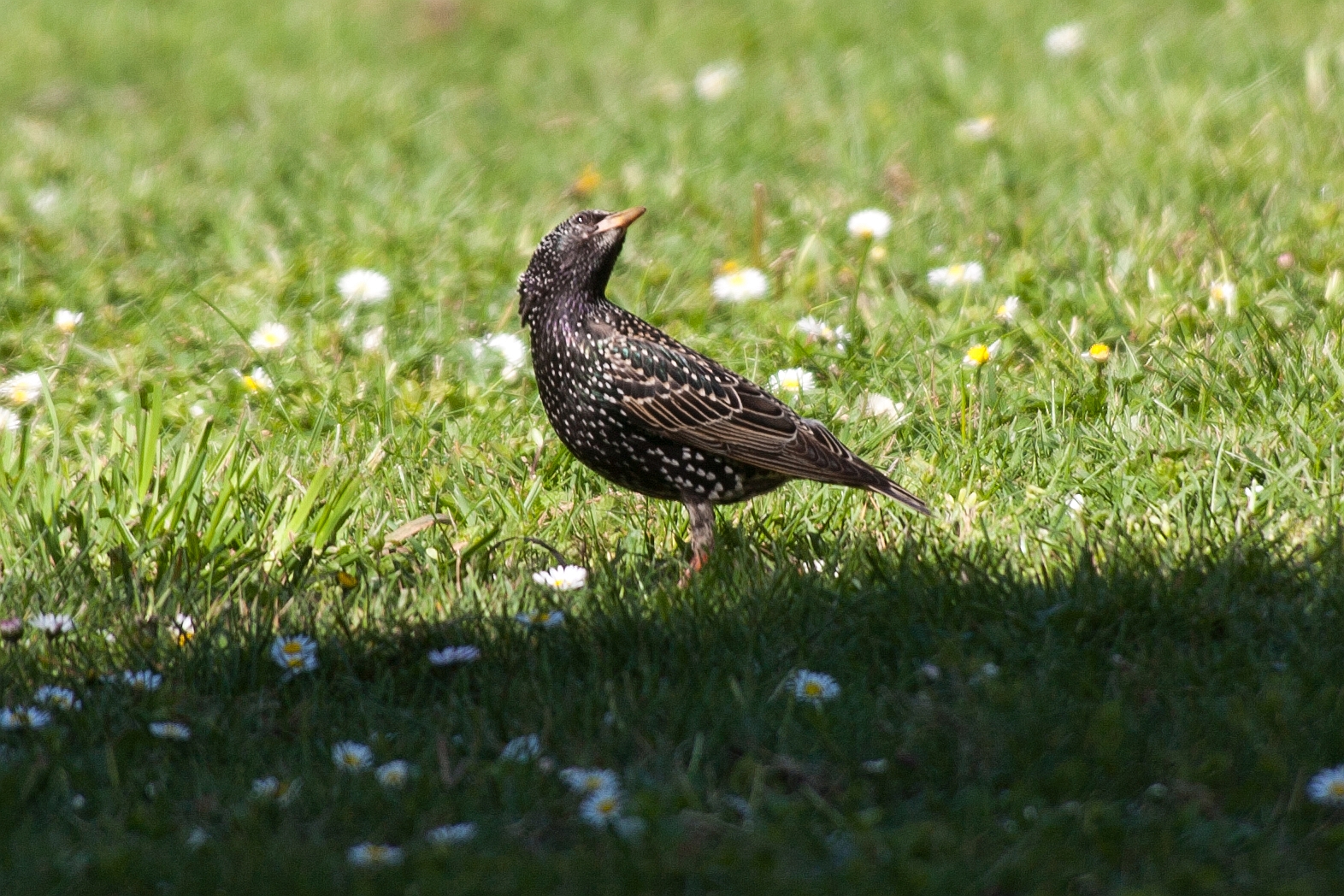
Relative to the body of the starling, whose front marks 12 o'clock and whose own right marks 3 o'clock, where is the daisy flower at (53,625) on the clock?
The daisy flower is roughly at 11 o'clock from the starling.

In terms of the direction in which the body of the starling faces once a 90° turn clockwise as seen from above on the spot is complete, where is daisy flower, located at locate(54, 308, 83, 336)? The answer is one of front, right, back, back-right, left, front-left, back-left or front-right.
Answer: front-left

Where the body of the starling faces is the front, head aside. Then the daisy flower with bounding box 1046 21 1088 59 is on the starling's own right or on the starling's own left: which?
on the starling's own right

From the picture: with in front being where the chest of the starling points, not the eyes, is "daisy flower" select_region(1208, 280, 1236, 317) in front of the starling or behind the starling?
behind

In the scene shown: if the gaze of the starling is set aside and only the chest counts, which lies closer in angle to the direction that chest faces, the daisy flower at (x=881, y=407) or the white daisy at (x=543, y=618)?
the white daisy

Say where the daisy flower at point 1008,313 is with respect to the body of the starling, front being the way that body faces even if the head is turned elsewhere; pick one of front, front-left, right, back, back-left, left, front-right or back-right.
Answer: back-right

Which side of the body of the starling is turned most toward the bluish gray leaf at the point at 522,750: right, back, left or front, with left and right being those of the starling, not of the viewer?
left

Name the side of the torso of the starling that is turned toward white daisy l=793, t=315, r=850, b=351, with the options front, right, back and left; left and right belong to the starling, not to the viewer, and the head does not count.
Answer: right

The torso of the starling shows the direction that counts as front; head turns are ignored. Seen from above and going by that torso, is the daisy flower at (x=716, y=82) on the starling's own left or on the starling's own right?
on the starling's own right

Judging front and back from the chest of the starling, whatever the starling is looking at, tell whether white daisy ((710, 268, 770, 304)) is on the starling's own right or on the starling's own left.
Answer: on the starling's own right

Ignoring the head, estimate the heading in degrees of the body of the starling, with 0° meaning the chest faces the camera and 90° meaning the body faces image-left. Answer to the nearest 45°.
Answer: approximately 90°

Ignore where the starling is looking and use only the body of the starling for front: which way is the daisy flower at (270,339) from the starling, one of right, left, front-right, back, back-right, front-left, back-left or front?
front-right

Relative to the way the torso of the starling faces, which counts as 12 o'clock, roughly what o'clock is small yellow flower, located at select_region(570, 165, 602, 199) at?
The small yellow flower is roughly at 3 o'clock from the starling.

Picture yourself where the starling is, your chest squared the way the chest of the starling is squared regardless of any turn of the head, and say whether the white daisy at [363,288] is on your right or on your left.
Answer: on your right
